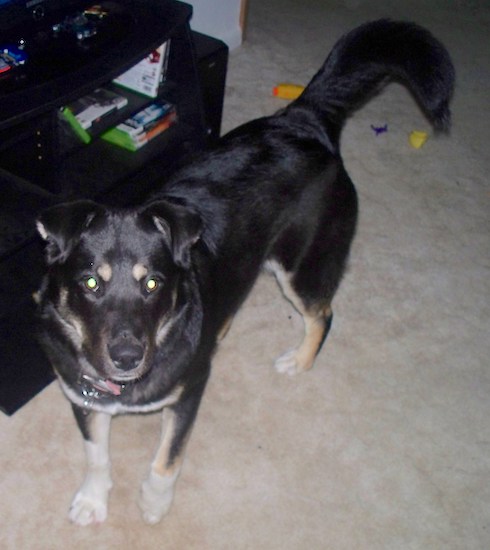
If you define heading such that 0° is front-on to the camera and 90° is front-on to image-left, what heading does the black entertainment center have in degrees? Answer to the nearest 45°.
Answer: approximately 315°

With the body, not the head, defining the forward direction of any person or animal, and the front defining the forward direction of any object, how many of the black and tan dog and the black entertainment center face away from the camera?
0

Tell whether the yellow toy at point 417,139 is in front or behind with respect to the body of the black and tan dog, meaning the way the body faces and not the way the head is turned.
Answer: behind

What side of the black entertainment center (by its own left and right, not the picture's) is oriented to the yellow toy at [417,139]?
left

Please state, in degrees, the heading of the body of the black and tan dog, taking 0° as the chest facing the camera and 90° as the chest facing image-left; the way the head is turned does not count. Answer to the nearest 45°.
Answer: approximately 45°

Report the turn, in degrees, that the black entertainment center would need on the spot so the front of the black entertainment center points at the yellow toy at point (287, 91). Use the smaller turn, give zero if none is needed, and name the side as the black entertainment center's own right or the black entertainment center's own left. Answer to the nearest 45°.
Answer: approximately 90° to the black entertainment center's own left

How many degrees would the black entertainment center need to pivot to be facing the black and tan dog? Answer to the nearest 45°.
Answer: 0° — it already faces it
